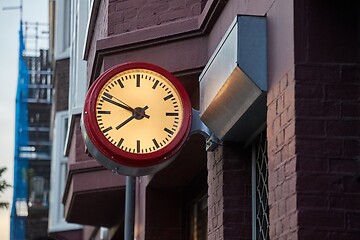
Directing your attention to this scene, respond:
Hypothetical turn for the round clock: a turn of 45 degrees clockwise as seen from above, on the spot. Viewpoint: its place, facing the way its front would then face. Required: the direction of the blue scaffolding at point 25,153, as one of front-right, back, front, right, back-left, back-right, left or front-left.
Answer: back-right

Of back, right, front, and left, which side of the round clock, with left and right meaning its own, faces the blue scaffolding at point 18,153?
back

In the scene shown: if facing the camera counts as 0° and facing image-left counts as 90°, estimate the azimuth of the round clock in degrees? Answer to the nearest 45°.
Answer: approximately 0°
